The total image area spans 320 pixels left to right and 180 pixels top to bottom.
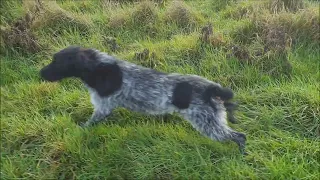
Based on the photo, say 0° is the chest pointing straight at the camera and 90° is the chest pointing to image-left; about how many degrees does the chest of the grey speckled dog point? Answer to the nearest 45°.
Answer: approximately 90°
